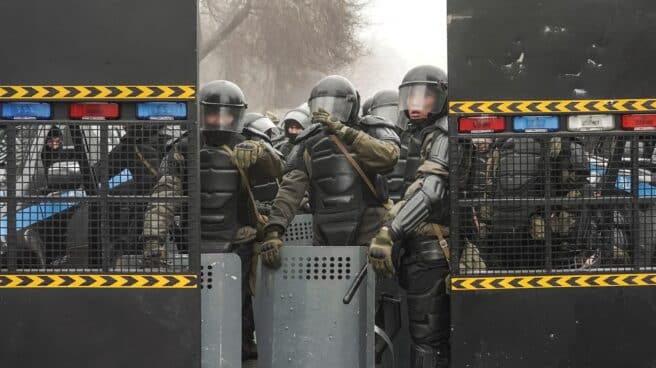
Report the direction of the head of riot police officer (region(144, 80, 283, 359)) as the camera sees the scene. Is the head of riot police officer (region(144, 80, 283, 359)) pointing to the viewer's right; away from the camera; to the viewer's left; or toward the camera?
toward the camera

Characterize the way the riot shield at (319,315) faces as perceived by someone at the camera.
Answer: facing the viewer

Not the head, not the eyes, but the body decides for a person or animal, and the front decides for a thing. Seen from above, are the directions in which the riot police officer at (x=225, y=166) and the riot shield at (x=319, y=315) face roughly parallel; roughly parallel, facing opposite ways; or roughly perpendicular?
roughly parallel

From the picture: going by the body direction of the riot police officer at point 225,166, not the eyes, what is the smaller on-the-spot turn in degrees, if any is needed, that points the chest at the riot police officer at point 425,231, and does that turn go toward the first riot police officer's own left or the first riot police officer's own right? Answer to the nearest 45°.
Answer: approximately 45° to the first riot police officer's own left

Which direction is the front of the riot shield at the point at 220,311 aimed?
toward the camera

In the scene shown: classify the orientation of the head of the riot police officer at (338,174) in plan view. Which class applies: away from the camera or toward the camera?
toward the camera

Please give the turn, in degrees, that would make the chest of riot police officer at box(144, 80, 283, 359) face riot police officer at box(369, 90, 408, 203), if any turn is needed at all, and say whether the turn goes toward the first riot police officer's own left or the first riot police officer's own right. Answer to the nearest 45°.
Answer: approximately 135° to the first riot police officer's own left

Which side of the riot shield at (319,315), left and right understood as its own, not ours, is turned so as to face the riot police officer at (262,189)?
back

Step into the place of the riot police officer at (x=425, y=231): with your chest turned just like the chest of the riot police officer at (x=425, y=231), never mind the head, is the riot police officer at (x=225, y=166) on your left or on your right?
on your right

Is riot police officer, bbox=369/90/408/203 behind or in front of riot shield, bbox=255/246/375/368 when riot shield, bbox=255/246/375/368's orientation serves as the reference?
behind

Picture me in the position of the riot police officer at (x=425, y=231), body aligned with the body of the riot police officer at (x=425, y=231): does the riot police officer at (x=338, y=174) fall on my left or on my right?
on my right

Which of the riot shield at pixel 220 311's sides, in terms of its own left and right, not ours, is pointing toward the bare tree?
back

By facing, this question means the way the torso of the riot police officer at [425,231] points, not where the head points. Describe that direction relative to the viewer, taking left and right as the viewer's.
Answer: facing the viewer and to the left of the viewer
